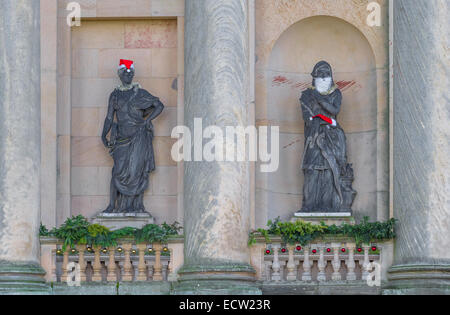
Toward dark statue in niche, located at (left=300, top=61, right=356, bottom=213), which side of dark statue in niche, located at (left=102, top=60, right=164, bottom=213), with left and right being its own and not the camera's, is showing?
left

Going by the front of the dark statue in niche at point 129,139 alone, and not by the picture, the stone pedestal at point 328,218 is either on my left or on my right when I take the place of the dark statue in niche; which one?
on my left

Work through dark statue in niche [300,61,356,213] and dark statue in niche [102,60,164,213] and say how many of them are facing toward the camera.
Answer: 2

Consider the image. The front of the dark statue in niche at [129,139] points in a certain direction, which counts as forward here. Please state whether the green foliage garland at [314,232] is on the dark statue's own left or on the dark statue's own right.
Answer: on the dark statue's own left

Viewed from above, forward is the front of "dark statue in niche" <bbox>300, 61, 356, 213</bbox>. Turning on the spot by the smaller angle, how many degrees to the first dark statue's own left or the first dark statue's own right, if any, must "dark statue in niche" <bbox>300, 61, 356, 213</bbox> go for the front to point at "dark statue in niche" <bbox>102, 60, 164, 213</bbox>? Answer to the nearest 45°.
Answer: approximately 90° to the first dark statue's own right

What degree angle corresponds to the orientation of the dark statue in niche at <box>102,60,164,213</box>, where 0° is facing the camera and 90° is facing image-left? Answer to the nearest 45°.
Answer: approximately 0°

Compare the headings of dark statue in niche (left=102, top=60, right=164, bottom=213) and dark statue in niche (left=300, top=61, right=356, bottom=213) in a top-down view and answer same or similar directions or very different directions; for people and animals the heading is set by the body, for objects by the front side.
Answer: same or similar directions

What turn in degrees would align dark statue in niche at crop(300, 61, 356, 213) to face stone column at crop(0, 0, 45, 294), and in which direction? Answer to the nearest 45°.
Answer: approximately 90° to its right

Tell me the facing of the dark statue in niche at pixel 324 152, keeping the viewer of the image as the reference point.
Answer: facing the viewer

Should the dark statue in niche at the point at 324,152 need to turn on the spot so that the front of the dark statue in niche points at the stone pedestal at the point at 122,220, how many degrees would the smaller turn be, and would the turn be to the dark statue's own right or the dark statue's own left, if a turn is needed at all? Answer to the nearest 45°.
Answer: approximately 90° to the dark statue's own right
